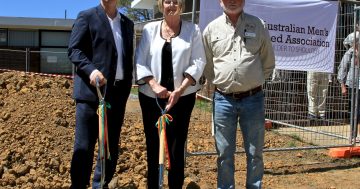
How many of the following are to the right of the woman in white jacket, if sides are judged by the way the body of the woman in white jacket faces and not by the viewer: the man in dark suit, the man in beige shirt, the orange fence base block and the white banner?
1

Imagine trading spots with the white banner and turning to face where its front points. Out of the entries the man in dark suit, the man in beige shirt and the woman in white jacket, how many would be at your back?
0

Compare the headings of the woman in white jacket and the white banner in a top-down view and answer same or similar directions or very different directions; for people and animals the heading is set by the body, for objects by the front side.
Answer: same or similar directions

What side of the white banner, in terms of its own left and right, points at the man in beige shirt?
front

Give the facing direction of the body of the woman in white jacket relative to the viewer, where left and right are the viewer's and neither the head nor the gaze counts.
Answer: facing the viewer

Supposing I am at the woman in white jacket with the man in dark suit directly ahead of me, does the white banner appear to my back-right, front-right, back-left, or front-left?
back-right

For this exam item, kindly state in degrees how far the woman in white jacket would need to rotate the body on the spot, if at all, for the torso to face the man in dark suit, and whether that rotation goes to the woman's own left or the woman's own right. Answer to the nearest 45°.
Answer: approximately 90° to the woman's own right

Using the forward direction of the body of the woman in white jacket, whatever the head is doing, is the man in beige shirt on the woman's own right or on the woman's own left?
on the woman's own left

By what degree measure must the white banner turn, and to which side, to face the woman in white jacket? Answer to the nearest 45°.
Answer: approximately 45° to its right

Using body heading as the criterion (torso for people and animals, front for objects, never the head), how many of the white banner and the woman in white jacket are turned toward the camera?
2

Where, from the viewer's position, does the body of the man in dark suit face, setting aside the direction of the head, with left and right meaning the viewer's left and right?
facing the viewer and to the right of the viewer

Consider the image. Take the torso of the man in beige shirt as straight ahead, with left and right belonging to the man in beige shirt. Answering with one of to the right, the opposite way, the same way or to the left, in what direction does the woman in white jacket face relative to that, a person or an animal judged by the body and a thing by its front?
the same way

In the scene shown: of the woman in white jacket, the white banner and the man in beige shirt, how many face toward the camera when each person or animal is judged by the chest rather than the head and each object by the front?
3

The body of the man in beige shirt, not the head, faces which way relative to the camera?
toward the camera

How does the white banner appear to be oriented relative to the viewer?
toward the camera

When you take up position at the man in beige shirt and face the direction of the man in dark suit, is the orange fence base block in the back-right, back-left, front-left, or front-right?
back-right

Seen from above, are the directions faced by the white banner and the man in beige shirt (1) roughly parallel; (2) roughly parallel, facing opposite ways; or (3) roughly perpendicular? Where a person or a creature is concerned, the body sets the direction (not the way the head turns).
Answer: roughly parallel
